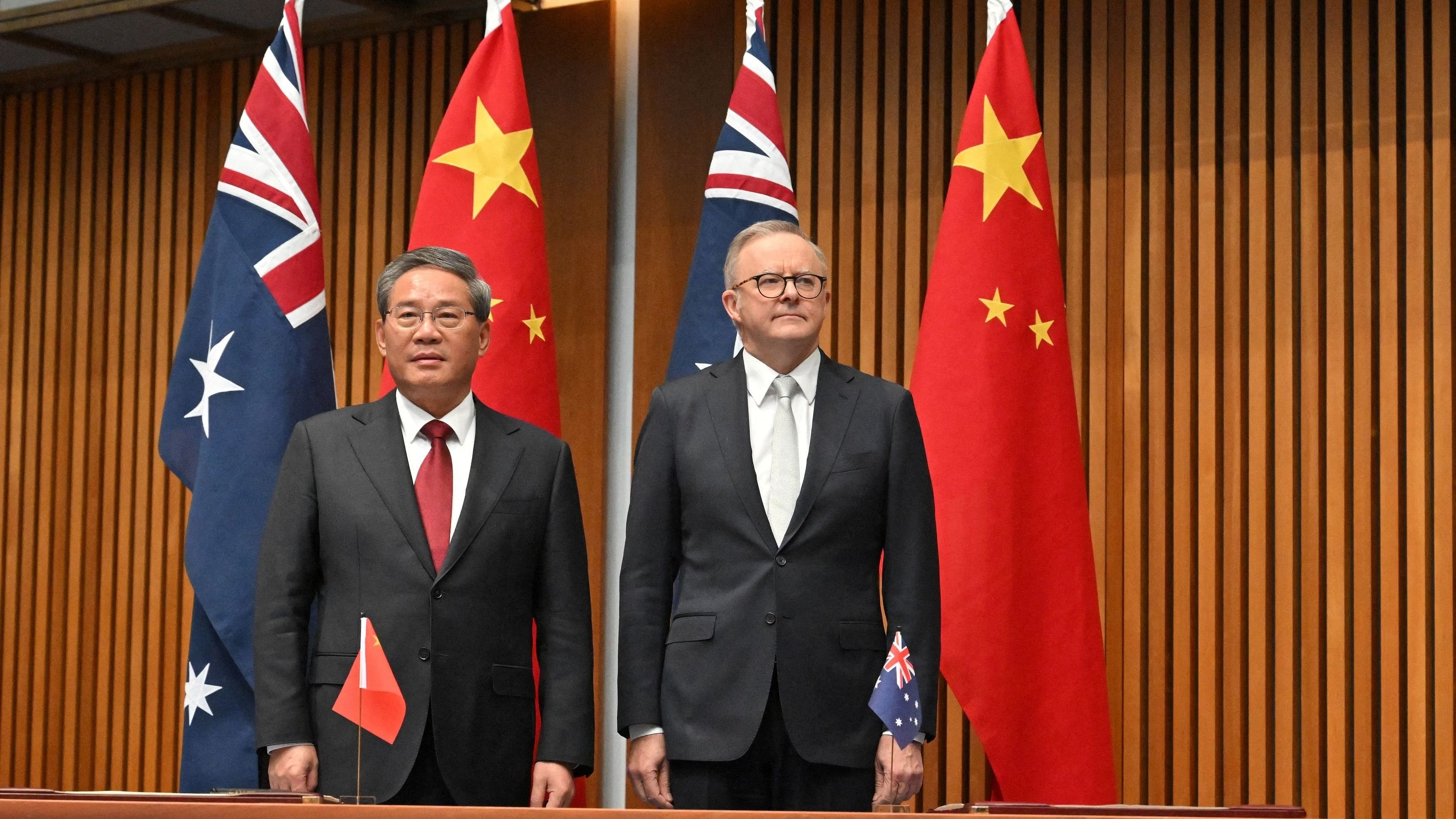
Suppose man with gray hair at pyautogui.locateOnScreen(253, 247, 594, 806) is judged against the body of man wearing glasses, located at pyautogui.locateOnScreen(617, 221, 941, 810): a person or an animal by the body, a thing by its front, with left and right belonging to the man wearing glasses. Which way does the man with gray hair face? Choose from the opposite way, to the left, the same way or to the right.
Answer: the same way

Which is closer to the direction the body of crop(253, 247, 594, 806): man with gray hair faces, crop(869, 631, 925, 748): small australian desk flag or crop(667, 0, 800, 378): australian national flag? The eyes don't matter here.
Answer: the small australian desk flag

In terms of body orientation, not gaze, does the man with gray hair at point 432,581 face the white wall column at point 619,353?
no

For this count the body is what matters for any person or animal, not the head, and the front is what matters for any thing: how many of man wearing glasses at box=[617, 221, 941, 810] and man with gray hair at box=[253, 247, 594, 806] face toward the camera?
2

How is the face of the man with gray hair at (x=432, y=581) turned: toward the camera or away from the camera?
toward the camera

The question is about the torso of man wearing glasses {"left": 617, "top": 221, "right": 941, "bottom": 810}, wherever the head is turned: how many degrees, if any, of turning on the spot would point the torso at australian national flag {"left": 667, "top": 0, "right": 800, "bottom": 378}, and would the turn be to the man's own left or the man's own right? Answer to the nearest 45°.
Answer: approximately 180°

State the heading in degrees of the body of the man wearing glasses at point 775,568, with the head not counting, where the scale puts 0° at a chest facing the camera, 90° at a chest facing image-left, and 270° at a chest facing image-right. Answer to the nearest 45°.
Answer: approximately 0°

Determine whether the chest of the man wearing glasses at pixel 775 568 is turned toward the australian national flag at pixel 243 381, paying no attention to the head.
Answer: no

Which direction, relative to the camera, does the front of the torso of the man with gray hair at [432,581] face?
toward the camera

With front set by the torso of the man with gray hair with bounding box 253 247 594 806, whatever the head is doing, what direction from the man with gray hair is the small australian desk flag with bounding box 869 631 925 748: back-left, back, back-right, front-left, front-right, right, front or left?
front-left

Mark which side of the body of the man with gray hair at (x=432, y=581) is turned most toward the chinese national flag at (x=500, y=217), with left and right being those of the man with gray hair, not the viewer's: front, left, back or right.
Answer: back

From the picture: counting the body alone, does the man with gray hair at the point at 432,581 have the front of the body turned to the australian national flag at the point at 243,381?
no
